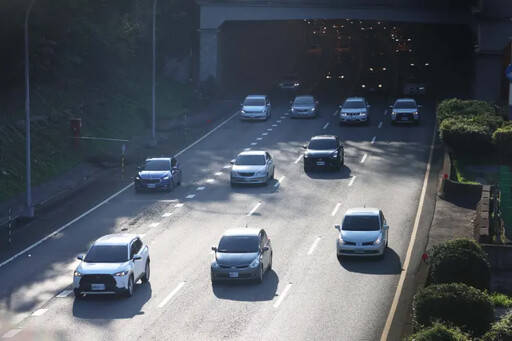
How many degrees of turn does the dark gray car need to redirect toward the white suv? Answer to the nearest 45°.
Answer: approximately 90° to its right

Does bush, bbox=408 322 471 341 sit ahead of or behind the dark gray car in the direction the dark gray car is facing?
ahead

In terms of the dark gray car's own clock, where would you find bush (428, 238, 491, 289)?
The bush is roughly at 10 o'clock from the dark gray car.

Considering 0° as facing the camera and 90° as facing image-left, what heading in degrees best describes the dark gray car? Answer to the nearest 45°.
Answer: approximately 0°

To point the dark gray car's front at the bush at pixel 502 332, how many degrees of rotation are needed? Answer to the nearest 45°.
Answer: approximately 45° to its left
